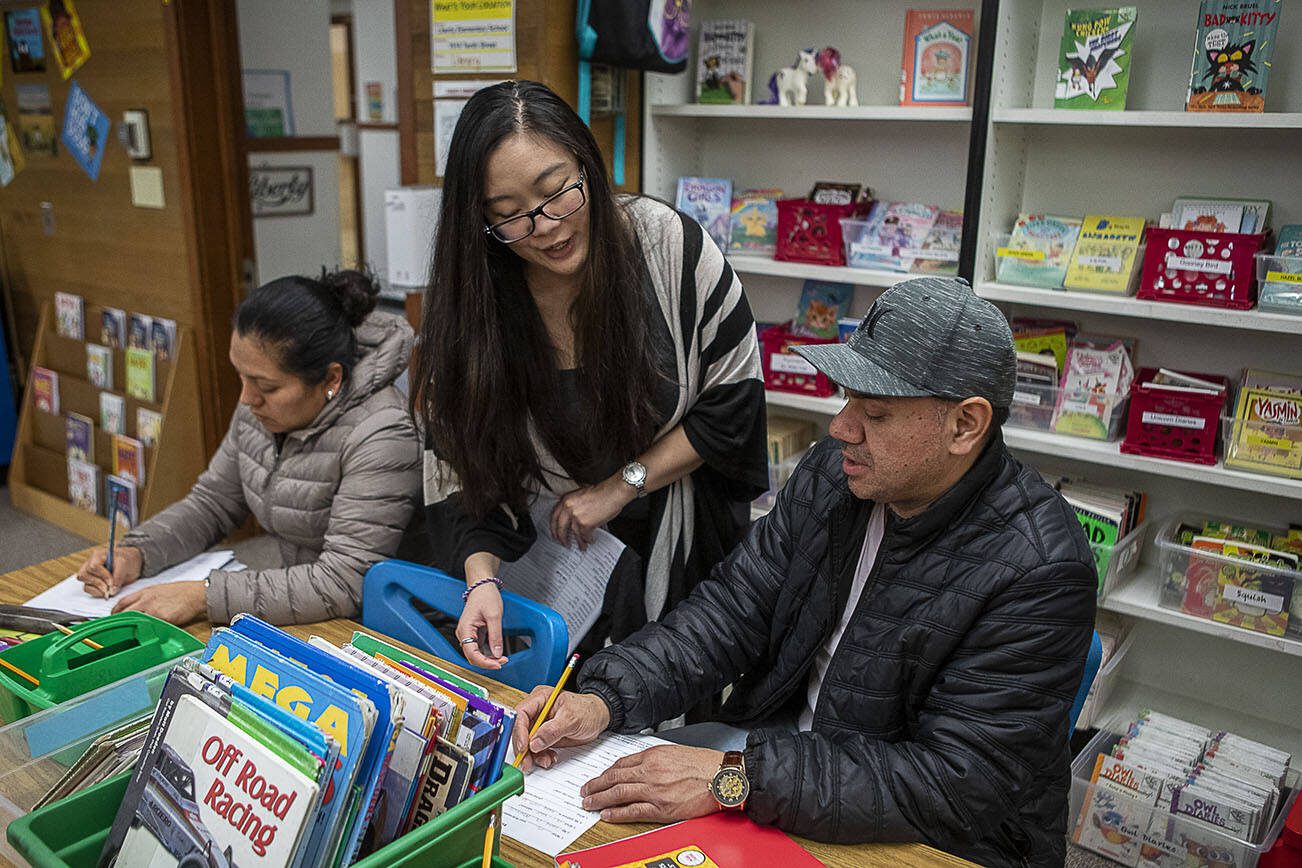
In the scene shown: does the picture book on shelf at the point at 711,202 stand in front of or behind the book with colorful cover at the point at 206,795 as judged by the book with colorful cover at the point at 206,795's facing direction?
behind

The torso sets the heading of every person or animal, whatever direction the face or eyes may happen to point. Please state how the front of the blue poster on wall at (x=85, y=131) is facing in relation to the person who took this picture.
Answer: facing the viewer and to the right of the viewer

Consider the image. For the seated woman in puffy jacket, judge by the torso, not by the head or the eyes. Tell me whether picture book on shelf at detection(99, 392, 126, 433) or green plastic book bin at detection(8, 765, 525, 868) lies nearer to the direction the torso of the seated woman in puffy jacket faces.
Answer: the green plastic book bin

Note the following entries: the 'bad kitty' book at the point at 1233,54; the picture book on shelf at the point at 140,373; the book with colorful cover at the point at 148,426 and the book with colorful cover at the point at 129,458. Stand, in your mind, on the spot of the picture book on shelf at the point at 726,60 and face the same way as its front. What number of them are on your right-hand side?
3

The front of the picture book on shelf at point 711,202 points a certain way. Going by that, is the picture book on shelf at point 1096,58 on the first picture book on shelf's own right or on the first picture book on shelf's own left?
on the first picture book on shelf's own left

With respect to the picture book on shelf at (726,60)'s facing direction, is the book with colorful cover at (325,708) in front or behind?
in front

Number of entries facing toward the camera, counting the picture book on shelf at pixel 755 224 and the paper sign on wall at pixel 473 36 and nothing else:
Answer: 2

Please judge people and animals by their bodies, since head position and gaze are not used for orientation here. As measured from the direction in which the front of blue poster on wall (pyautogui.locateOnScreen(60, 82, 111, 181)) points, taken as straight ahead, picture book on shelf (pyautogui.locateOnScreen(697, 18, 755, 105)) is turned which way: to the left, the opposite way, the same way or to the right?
to the right
